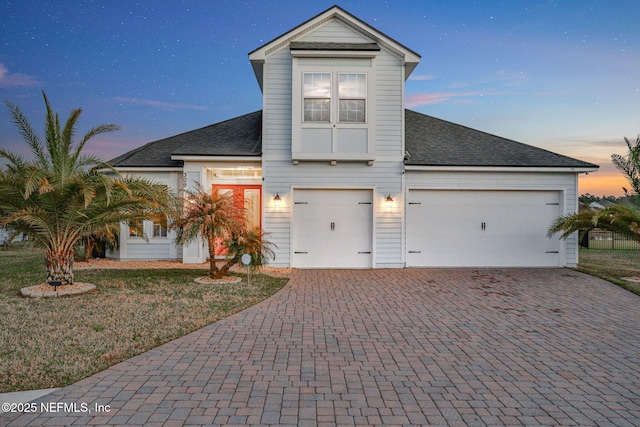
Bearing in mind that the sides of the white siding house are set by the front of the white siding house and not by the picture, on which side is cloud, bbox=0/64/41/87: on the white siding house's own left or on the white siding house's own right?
on the white siding house's own right

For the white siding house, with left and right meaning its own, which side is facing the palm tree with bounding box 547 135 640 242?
left

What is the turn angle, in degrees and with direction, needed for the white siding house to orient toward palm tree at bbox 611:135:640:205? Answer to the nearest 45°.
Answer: approximately 90° to its left

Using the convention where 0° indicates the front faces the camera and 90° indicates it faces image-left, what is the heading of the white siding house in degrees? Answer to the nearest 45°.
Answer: approximately 0°

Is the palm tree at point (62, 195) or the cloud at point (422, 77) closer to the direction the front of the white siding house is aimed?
the palm tree

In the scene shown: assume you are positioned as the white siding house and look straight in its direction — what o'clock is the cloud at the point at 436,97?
The cloud is roughly at 7 o'clock from the white siding house.

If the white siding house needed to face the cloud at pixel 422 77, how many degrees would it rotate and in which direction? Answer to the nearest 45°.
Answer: approximately 135° to its left

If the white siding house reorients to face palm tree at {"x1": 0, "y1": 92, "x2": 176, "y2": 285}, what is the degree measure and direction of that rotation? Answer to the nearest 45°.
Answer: approximately 45° to its right

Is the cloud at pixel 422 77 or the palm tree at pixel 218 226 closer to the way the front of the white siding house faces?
the palm tree

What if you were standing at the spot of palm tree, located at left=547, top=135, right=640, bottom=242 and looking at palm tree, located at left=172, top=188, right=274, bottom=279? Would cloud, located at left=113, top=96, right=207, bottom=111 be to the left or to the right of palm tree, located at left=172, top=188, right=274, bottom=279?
right

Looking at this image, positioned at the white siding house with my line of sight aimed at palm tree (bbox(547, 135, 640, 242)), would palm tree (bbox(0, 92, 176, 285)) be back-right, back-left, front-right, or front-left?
back-right
